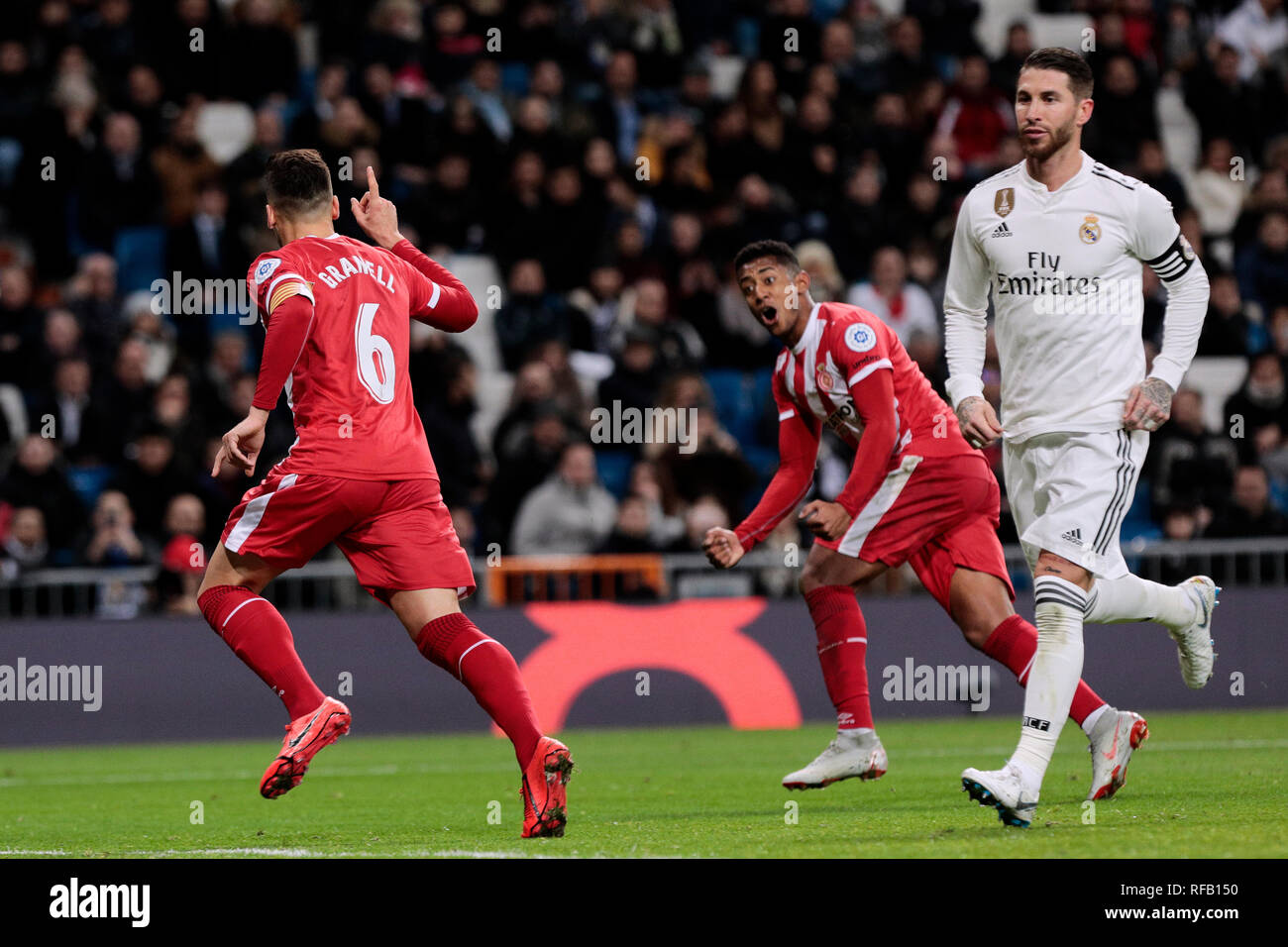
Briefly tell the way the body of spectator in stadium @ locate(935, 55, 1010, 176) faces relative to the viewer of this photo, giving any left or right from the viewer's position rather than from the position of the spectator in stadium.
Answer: facing the viewer

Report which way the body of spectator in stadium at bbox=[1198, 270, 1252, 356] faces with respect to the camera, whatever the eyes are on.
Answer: toward the camera

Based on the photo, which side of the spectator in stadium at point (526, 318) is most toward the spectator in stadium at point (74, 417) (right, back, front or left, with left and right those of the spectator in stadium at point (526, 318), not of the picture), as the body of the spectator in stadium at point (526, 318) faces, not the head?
right

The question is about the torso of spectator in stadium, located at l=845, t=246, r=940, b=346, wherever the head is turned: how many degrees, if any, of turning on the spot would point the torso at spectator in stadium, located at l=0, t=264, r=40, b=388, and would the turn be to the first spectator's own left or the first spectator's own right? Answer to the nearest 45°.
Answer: approximately 90° to the first spectator's own right

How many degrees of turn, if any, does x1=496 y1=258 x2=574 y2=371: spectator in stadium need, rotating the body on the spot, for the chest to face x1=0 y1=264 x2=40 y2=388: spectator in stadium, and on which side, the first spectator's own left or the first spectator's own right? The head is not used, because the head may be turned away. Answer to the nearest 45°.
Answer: approximately 90° to the first spectator's own right

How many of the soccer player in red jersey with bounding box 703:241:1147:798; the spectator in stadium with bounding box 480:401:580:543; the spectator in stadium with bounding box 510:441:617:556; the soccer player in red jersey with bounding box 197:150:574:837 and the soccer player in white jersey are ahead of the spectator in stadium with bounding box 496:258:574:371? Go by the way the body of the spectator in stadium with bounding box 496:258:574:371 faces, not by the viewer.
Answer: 5

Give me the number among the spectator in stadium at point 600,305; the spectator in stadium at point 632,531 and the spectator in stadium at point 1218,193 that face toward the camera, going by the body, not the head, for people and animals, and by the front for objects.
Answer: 3

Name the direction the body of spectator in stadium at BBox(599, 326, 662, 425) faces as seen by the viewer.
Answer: toward the camera

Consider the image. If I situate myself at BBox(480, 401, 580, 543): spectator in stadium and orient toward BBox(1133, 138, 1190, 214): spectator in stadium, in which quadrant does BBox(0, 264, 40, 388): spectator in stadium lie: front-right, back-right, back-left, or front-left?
back-left

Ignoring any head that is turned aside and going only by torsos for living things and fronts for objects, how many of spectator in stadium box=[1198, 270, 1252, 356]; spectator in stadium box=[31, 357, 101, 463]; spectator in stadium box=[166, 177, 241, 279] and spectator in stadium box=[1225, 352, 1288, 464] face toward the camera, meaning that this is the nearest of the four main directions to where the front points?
4

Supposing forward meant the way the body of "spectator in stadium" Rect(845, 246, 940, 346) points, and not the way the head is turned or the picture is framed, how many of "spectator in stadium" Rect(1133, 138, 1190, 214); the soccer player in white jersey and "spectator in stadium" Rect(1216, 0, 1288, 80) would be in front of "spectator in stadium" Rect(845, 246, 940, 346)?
1

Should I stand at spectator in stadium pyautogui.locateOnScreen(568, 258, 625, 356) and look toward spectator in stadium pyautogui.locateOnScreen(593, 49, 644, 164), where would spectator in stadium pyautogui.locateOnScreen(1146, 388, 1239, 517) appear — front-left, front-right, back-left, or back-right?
back-right

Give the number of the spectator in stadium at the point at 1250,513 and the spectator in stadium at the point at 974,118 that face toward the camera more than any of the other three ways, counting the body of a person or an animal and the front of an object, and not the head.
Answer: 2

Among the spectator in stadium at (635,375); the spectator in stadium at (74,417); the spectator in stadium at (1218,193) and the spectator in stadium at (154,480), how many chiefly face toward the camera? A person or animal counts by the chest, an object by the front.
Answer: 4
